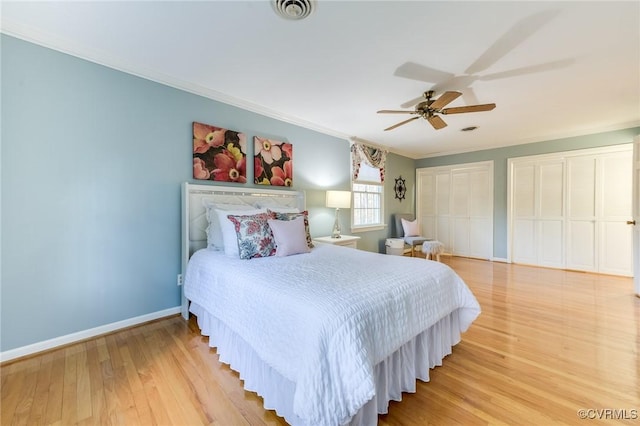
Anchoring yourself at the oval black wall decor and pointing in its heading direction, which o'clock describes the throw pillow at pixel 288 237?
The throw pillow is roughly at 2 o'clock from the oval black wall decor.

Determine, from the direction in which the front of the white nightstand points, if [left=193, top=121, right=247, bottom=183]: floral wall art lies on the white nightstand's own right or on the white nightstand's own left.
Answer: on the white nightstand's own right

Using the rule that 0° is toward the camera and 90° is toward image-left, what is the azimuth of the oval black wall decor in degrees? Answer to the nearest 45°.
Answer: approximately 315°

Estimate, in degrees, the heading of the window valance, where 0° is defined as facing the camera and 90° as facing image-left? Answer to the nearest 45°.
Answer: approximately 315°

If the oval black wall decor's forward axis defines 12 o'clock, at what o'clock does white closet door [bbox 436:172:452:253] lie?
The white closet door is roughly at 10 o'clock from the oval black wall decor.

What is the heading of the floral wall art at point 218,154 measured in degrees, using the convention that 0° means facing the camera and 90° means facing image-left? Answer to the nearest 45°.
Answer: approximately 315°

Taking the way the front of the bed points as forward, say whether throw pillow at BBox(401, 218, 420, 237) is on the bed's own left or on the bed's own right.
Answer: on the bed's own left

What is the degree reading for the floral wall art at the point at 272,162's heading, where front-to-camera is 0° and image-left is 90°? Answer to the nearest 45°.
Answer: approximately 315°

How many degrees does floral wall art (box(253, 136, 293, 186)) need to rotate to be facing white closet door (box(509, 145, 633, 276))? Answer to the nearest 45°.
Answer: approximately 45° to its left

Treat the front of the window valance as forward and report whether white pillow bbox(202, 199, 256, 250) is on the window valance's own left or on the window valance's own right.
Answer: on the window valance's own right

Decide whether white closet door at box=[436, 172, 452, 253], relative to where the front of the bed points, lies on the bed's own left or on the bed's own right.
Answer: on the bed's own left
